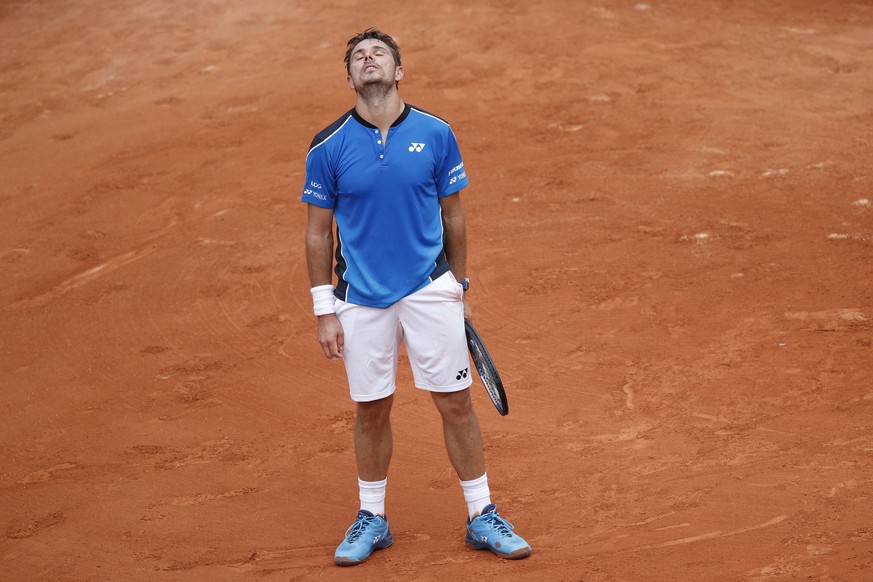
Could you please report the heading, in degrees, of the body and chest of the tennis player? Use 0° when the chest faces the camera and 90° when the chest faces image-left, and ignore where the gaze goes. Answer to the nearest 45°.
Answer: approximately 0°
